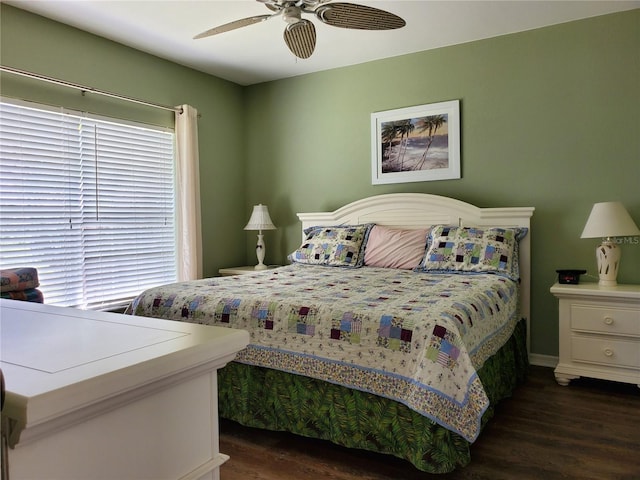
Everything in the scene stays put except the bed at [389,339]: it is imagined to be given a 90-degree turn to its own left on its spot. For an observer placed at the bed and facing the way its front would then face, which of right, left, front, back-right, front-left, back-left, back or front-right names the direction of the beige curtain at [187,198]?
back

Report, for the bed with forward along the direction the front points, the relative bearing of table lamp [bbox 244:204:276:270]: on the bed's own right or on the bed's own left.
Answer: on the bed's own right

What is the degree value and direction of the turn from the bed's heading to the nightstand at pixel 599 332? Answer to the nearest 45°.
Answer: approximately 180°

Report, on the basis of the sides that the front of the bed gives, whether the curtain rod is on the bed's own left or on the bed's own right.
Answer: on the bed's own right

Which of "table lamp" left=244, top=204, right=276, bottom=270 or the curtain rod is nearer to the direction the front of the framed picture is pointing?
the curtain rod

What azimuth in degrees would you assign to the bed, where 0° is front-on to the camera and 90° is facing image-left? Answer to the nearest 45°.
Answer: approximately 45°

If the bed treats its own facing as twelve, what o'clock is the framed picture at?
The framed picture is roughly at 5 o'clock from the bed.

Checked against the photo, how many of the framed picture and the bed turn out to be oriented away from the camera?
0

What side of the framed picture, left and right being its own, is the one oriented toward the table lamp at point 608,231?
left

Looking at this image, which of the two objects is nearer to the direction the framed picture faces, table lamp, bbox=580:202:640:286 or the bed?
the bed
